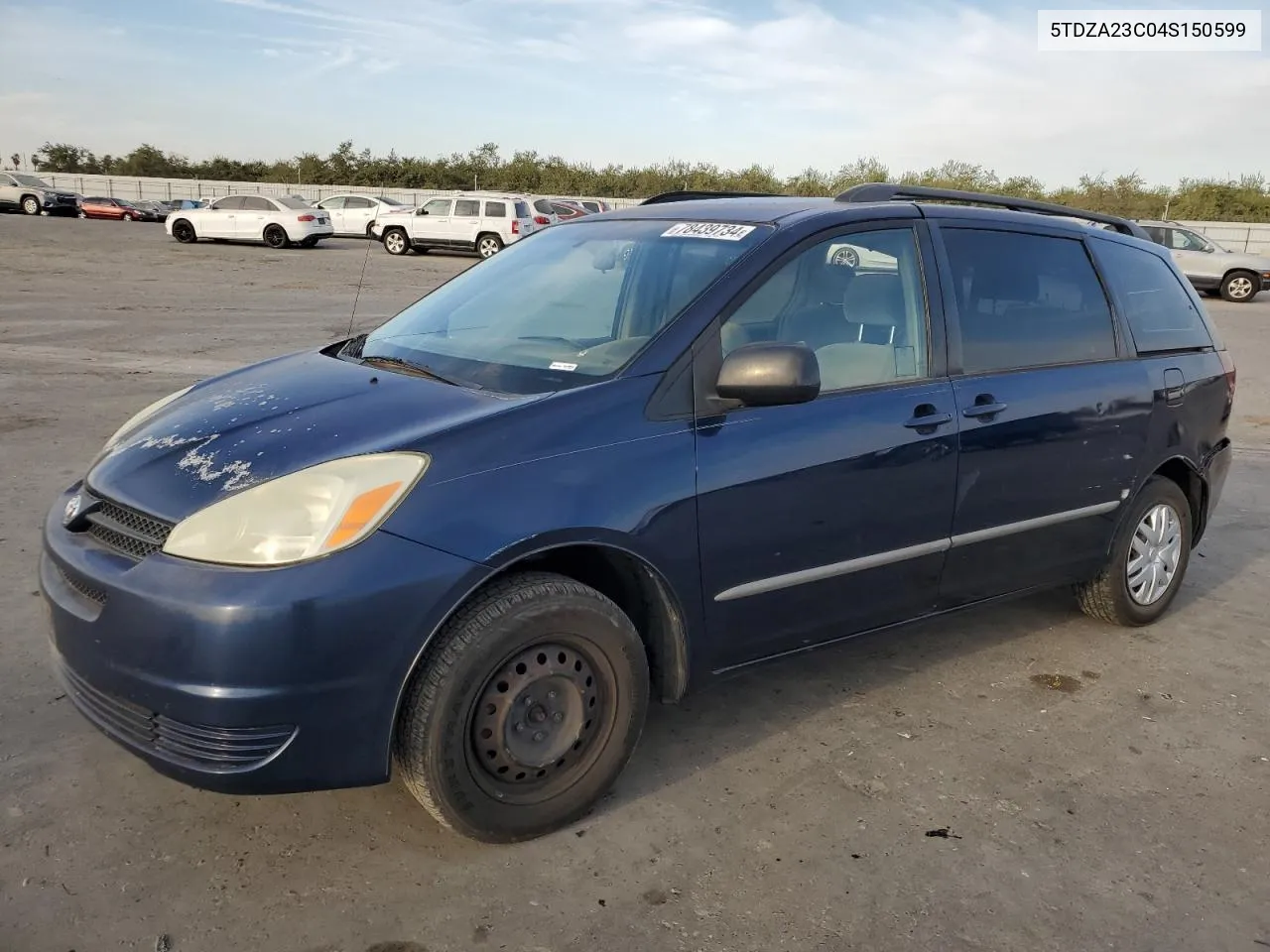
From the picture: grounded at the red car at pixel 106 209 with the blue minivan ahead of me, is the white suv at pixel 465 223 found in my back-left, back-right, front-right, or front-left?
front-left

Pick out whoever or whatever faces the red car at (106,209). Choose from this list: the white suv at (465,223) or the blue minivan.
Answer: the white suv

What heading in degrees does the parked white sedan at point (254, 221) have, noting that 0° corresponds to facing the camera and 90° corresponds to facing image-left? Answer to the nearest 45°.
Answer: approximately 135°

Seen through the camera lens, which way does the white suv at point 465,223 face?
facing away from the viewer and to the left of the viewer

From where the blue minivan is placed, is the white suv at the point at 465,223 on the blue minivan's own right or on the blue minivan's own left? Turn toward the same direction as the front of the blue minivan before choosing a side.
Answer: on the blue minivan's own right

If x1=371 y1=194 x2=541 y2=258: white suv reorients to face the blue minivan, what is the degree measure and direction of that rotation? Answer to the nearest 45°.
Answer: approximately 135° to its left

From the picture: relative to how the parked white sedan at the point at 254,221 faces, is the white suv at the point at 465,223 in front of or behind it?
behind

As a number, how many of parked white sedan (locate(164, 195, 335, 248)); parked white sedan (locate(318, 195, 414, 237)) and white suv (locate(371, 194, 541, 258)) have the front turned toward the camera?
0

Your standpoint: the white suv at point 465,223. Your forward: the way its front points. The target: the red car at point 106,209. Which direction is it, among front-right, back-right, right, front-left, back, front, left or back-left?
front

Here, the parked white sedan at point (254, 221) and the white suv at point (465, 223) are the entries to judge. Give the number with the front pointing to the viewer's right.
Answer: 0

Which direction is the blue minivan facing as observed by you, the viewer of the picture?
facing the viewer and to the left of the viewer

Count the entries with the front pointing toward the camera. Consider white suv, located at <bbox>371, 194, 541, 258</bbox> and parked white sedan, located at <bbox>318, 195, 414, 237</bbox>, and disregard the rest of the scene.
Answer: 0

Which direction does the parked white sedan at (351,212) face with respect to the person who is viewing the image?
facing away from the viewer and to the left of the viewer

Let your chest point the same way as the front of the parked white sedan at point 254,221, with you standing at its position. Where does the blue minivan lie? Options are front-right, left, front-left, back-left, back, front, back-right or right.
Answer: back-left

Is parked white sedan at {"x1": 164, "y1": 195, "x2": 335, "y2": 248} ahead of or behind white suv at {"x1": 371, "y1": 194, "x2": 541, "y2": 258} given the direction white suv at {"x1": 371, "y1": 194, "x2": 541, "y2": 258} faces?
ahead

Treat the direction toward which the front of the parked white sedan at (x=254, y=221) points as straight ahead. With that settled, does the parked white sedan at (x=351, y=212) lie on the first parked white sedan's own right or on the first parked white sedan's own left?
on the first parked white sedan's own right

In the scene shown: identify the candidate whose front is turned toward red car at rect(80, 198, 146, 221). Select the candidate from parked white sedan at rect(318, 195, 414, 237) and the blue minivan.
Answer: the parked white sedan
